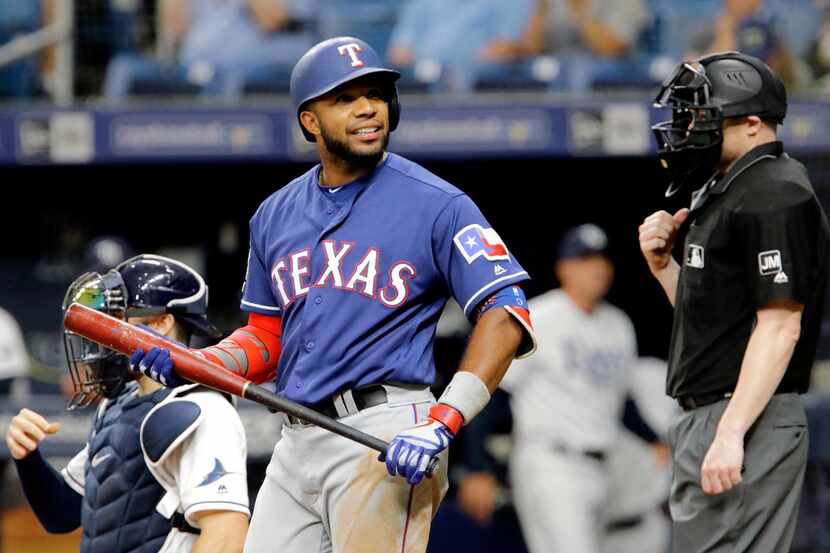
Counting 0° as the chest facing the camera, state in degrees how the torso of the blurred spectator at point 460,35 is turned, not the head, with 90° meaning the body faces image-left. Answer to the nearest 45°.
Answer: approximately 0°

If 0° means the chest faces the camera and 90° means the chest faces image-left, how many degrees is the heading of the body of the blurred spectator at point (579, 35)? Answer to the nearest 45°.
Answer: approximately 0°

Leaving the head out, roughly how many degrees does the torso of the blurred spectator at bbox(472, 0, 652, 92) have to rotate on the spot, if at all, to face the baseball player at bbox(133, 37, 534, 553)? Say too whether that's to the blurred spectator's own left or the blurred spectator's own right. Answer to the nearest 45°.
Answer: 0° — they already face them

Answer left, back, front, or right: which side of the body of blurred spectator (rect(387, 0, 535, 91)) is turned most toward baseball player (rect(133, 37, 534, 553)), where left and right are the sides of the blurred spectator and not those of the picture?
front

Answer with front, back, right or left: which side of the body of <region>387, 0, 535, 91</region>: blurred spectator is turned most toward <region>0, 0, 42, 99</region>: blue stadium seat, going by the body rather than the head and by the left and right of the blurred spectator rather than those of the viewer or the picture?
right

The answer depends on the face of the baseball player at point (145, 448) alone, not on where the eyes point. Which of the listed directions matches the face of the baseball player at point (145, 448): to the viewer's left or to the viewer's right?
to the viewer's left

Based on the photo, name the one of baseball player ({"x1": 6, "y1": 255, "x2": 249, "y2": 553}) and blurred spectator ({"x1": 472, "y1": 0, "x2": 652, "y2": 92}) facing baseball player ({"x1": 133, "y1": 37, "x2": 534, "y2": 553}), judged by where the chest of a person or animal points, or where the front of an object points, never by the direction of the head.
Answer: the blurred spectator

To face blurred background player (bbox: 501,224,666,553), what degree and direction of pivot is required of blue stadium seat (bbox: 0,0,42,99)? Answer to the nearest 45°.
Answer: approximately 45° to its left
